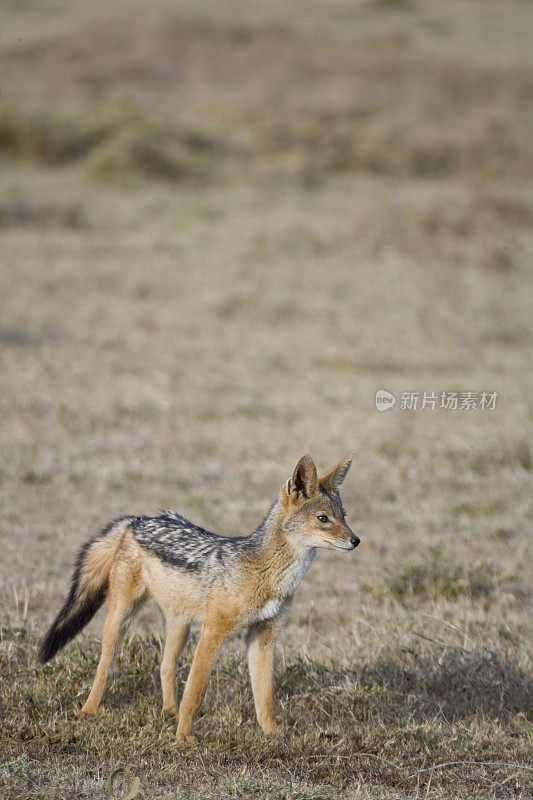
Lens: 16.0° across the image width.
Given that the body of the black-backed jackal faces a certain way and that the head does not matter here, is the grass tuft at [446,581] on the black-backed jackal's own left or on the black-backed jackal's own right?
on the black-backed jackal's own left

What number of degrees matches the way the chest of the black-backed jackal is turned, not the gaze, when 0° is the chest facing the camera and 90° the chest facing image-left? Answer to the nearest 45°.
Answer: approximately 315°
